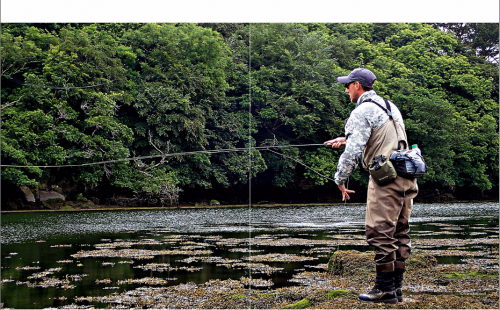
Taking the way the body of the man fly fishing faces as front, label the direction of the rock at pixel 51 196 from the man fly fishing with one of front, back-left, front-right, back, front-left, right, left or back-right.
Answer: front-right

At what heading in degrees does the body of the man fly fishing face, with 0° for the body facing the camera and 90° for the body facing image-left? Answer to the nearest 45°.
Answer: approximately 90°

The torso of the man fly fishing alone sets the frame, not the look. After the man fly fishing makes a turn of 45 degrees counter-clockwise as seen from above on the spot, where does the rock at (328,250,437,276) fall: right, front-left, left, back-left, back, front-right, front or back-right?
back-right

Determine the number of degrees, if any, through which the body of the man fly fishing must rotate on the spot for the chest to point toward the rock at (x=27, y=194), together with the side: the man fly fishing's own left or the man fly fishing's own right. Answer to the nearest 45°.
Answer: approximately 45° to the man fly fishing's own right
